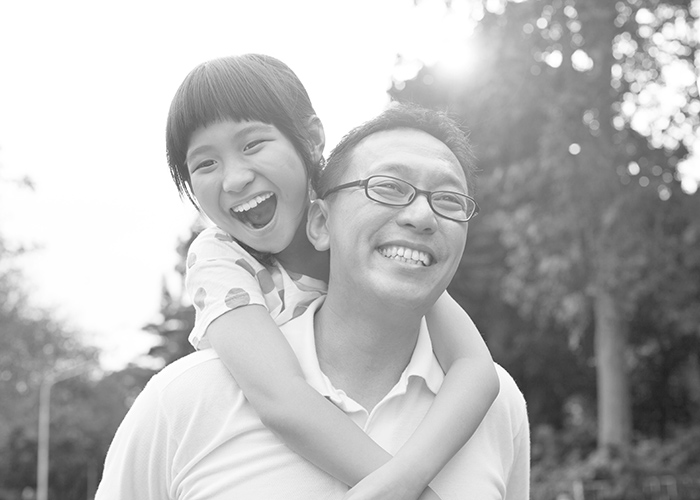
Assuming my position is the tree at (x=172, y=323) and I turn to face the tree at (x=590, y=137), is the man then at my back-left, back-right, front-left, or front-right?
front-right

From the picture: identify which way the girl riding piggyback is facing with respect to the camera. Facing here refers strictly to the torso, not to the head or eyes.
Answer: toward the camera

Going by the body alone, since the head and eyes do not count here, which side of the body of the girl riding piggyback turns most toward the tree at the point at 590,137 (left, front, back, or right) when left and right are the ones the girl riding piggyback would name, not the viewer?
back

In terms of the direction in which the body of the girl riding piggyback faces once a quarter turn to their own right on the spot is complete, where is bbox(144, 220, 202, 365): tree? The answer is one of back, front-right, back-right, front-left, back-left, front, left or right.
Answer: right

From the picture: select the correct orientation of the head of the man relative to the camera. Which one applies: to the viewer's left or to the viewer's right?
to the viewer's right
